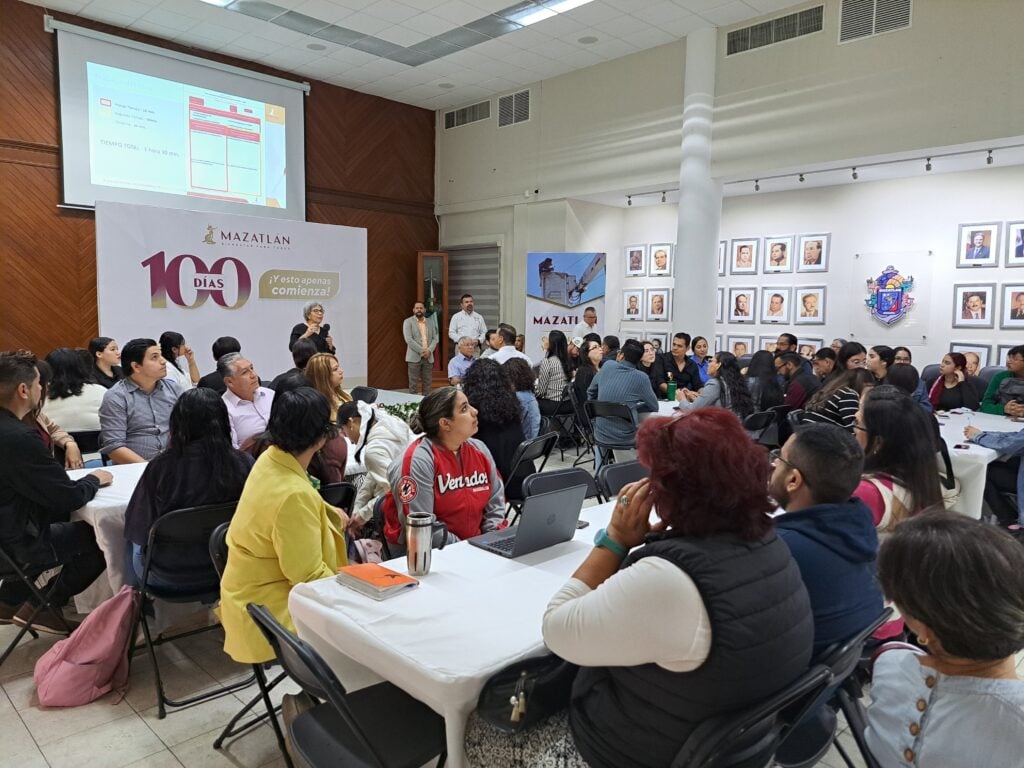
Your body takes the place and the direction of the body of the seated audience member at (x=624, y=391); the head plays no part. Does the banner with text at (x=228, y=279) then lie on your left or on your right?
on your left

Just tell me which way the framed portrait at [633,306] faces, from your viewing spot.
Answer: facing the viewer

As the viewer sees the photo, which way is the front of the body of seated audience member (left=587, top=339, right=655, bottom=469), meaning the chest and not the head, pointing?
away from the camera

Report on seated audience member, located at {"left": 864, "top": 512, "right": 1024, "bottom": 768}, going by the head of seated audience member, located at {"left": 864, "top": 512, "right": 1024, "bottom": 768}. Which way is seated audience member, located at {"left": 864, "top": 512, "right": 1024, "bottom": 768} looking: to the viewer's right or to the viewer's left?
to the viewer's left

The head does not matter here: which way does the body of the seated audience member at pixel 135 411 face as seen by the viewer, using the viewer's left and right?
facing the viewer and to the right of the viewer

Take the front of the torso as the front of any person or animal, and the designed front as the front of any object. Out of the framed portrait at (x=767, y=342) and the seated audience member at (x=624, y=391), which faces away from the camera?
the seated audience member

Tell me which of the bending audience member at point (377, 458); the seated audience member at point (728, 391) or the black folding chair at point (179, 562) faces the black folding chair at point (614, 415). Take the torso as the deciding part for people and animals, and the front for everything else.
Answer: the seated audience member at point (728, 391)

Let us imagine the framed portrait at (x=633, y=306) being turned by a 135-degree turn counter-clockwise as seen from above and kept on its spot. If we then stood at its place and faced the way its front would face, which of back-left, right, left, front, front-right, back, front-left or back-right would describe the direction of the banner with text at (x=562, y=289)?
back

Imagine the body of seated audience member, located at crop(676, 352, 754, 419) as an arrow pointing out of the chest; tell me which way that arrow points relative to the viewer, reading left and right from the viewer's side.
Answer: facing to the left of the viewer

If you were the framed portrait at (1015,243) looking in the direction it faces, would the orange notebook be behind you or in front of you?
in front

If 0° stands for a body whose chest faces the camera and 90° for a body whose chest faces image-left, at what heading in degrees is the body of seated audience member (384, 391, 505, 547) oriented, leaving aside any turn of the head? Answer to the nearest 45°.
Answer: approximately 315°

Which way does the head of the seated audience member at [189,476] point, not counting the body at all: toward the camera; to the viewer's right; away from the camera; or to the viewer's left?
away from the camera

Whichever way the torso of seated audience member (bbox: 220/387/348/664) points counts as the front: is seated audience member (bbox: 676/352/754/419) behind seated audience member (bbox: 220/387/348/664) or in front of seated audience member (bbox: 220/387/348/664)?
in front

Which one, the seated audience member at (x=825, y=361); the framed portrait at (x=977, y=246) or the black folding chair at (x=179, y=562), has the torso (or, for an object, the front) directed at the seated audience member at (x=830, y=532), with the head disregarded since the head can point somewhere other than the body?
the framed portrait

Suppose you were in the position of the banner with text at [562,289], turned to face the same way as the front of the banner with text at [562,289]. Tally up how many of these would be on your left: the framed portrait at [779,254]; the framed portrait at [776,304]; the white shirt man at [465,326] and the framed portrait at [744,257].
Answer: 3
